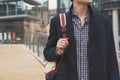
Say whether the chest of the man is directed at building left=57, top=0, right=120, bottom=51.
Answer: no

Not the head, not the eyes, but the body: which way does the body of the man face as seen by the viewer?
toward the camera
